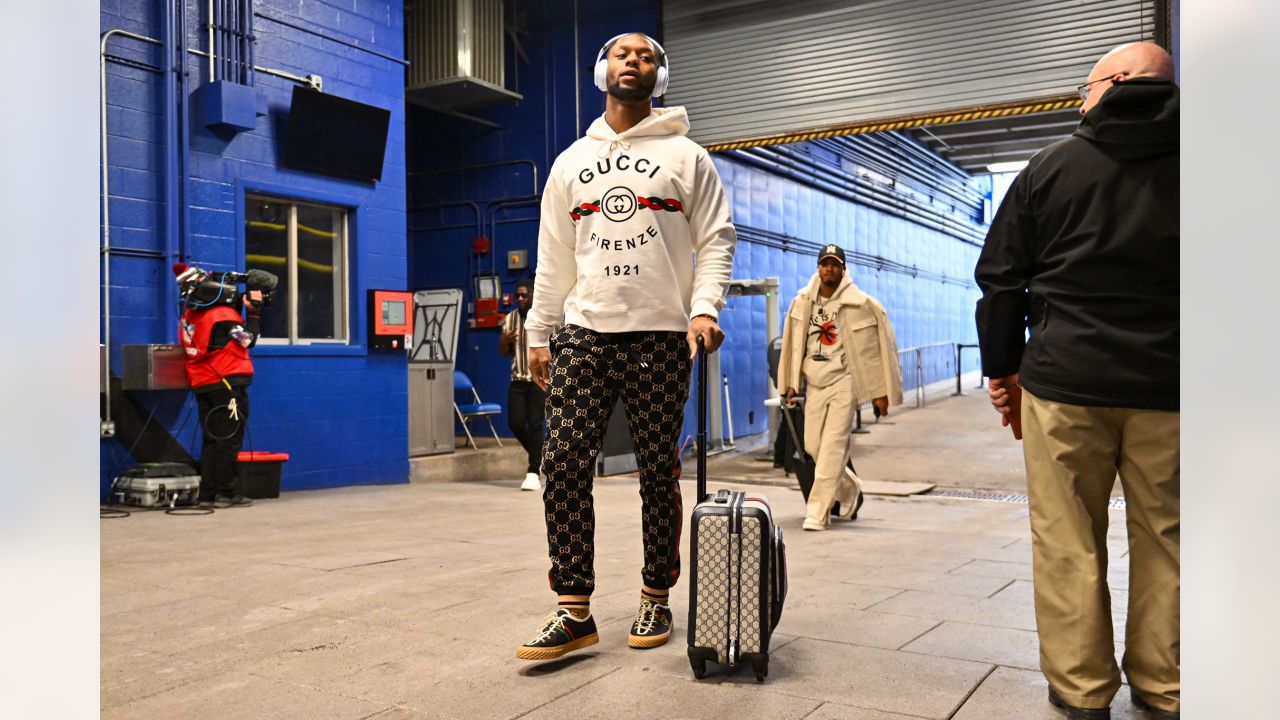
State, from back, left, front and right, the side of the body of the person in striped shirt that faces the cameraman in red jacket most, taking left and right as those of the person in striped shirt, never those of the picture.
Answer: right

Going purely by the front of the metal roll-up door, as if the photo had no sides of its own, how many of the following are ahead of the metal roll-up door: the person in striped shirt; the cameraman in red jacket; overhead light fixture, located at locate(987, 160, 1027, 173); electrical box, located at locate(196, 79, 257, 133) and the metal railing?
3

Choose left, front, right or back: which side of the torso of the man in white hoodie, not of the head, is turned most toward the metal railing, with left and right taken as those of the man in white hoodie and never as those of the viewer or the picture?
back

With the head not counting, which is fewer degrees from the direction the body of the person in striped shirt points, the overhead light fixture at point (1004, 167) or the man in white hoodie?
the man in white hoodie

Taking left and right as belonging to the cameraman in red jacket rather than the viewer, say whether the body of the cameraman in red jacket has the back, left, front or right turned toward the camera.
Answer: right

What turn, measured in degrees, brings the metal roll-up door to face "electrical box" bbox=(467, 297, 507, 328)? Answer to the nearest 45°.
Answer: approximately 45° to its right

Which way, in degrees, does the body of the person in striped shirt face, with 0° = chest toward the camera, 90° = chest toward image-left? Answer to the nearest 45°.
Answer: approximately 0°

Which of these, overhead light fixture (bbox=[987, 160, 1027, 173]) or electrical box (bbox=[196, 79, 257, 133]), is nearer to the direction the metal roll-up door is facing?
the electrical box

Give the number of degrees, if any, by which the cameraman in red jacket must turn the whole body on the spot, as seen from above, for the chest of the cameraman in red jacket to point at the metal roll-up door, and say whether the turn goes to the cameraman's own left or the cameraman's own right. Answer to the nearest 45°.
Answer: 0° — they already face it
